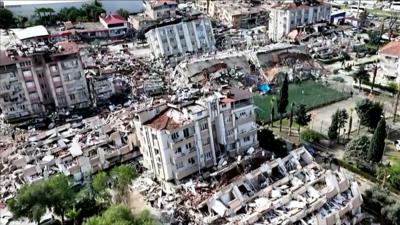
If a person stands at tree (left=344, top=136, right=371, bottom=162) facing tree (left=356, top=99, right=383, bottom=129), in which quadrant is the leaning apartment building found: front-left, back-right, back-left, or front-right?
back-left

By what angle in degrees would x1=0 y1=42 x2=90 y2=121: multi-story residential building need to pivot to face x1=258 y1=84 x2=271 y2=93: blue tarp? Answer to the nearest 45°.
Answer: approximately 90° to its left

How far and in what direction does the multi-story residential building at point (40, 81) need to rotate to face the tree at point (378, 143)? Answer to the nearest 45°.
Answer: approximately 45° to its left

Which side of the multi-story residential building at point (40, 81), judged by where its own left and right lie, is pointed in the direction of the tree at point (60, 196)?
front

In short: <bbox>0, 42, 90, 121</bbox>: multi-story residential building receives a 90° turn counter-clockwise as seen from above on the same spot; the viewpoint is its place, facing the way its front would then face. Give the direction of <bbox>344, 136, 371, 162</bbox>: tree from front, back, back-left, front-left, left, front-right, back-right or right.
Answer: front-right

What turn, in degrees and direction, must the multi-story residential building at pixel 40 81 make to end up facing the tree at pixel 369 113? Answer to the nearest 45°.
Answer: approximately 45° to its left

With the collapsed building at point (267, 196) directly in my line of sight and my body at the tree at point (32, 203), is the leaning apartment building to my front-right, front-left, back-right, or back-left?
front-left

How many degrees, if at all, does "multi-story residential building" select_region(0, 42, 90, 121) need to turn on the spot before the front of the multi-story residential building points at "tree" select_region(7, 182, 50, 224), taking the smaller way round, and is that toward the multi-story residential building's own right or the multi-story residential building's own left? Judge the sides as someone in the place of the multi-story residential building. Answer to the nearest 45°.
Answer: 0° — it already faces it

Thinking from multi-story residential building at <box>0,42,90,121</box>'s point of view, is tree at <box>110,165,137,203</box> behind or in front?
in front

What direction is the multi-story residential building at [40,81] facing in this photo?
toward the camera
